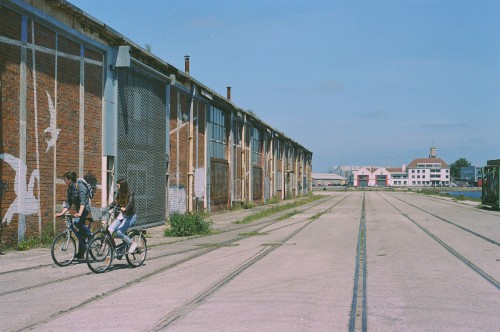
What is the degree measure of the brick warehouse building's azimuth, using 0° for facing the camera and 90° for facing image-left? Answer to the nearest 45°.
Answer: approximately 315°

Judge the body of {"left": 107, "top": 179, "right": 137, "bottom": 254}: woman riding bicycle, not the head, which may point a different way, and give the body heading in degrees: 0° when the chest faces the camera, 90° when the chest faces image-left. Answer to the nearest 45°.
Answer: approximately 45°

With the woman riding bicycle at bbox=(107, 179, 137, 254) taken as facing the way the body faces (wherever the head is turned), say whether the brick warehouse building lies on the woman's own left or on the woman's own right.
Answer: on the woman's own right

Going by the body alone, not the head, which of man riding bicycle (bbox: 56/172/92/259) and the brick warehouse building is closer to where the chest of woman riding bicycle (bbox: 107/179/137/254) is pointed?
the man riding bicycle
